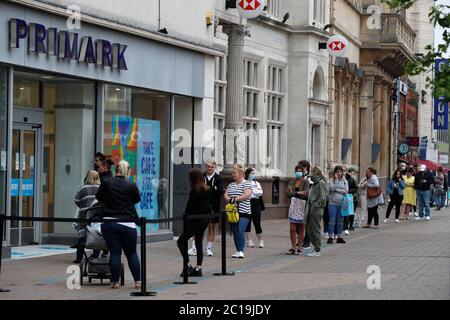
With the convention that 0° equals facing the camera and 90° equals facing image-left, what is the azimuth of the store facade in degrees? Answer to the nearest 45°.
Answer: approximately 315°

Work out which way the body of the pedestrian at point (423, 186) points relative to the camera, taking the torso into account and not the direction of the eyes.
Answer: toward the camera

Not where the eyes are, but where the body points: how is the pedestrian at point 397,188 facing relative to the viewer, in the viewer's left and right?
facing the viewer

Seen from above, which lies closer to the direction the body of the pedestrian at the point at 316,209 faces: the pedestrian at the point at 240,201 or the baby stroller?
the pedestrian

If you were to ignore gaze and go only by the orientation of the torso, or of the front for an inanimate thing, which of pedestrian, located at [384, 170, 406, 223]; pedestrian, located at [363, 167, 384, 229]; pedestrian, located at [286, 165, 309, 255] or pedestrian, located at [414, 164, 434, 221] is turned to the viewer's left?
pedestrian, located at [363, 167, 384, 229]

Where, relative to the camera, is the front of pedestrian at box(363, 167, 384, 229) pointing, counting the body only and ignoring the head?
to the viewer's left

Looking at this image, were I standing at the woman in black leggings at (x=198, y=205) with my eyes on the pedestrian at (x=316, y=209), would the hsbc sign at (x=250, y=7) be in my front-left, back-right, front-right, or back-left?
front-left

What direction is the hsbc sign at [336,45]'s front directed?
toward the camera

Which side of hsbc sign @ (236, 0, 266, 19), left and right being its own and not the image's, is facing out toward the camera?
front

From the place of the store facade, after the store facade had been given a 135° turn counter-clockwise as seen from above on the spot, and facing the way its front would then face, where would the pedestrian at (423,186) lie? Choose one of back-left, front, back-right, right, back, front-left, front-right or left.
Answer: front-right

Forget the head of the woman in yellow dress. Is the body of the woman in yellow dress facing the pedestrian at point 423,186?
no
